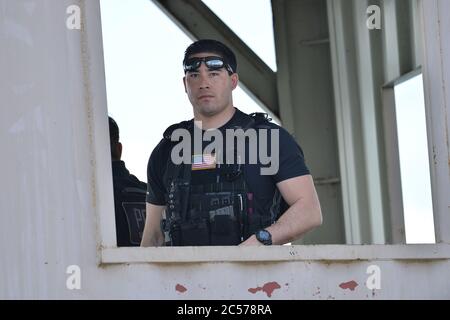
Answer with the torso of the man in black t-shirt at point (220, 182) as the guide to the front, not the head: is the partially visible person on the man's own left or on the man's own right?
on the man's own right

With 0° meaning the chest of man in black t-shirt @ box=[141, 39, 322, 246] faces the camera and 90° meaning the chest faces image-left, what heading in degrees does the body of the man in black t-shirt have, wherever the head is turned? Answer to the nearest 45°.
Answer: approximately 45°
